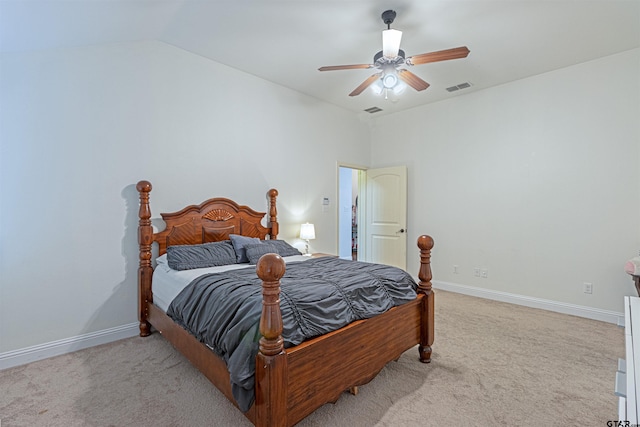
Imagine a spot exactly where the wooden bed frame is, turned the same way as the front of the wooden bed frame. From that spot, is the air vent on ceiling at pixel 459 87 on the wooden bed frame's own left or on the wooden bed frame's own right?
on the wooden bed frame's own left

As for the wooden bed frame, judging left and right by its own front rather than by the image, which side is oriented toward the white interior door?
left

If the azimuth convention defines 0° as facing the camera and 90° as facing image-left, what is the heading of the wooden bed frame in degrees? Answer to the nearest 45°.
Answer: approximately 315°
